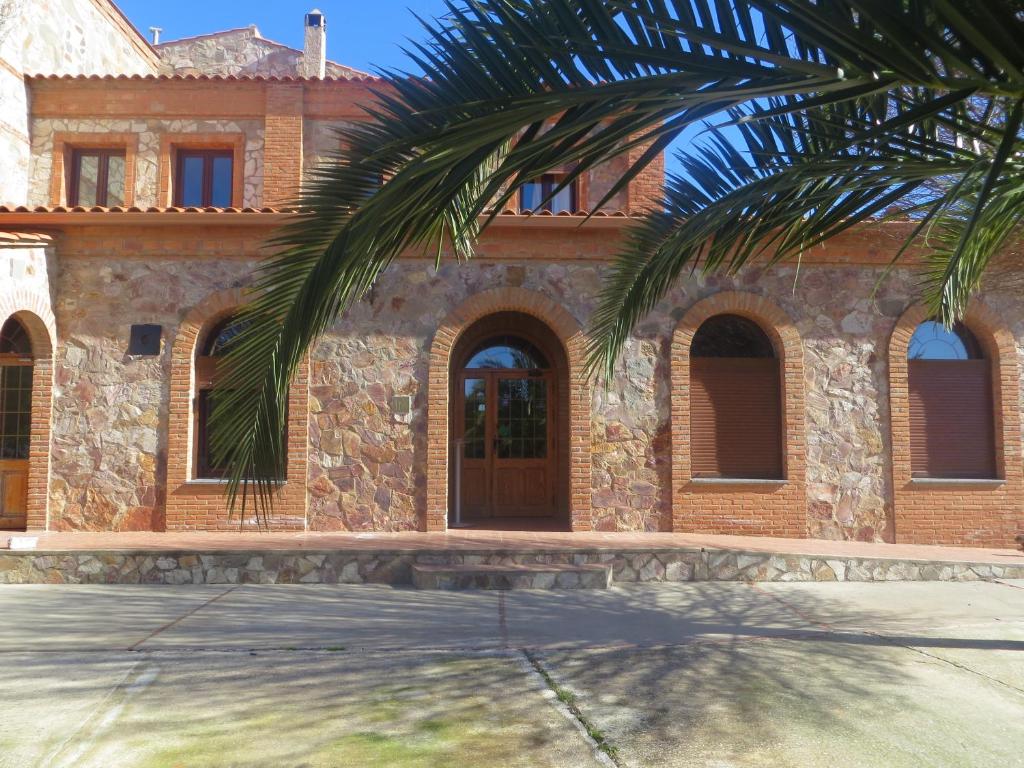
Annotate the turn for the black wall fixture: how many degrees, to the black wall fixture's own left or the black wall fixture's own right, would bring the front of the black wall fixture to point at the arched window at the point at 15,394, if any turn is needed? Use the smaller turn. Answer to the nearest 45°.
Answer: approximately 135° to the black wall fixture's own right

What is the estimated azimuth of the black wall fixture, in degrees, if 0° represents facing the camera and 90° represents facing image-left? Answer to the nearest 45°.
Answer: approximately 0°
